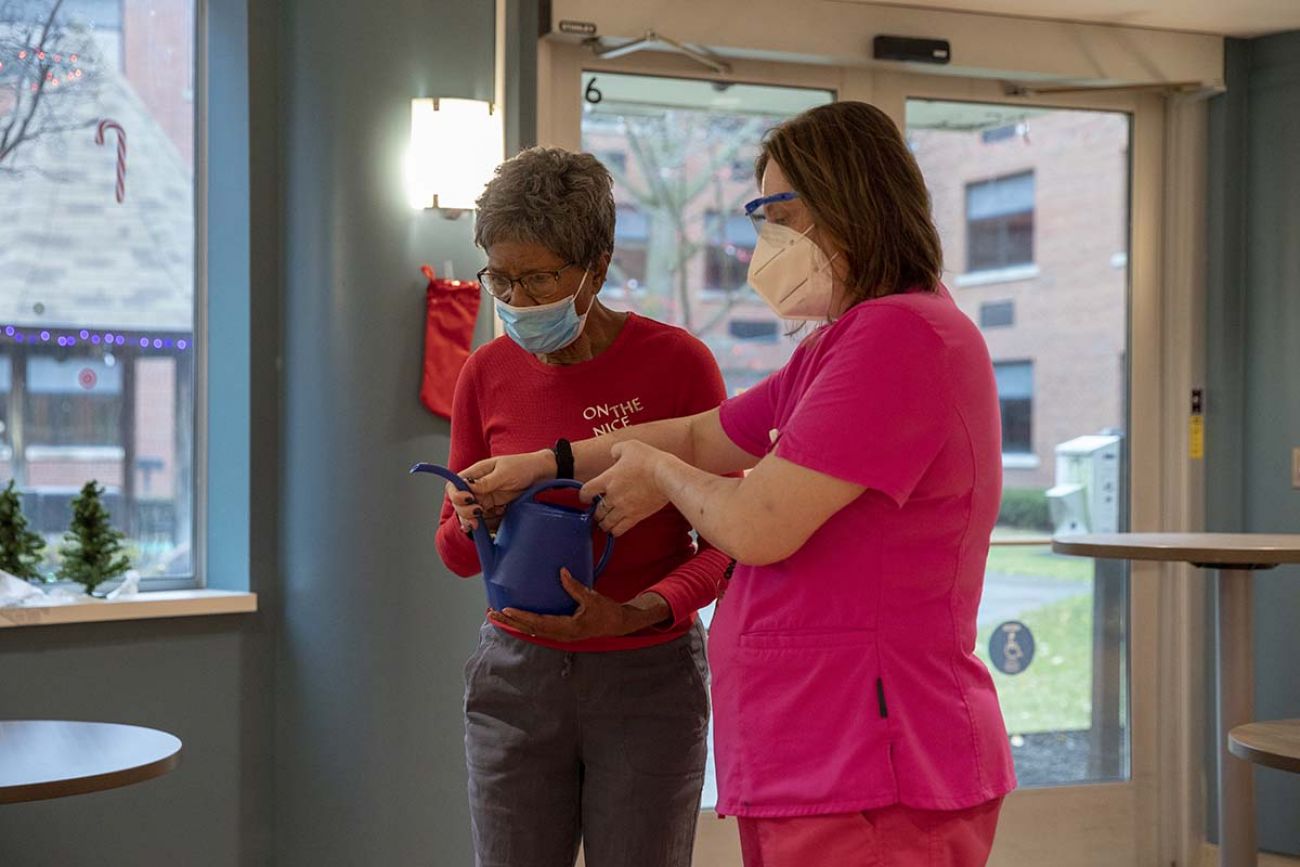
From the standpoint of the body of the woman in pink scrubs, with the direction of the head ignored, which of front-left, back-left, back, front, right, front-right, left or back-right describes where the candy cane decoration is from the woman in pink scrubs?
front-right

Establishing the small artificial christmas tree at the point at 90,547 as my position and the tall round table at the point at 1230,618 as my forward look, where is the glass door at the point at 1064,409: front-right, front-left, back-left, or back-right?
front-left

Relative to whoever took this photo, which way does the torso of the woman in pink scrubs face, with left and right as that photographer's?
facing to the left of the viewer

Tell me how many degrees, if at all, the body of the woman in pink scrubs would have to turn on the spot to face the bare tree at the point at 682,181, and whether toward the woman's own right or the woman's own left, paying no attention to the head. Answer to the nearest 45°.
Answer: approximately 90° to the woman's own right

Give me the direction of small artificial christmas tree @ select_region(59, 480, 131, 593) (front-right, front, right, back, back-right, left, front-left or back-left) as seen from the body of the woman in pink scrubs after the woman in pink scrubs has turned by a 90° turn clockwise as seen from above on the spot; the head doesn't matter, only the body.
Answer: front-left

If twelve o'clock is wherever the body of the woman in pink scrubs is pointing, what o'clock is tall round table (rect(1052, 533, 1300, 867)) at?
The tall round table is roughly at 4 o'clock from the woman in pink scrubs.

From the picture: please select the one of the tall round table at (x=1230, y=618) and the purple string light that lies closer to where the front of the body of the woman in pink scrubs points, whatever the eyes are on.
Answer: the purple string light

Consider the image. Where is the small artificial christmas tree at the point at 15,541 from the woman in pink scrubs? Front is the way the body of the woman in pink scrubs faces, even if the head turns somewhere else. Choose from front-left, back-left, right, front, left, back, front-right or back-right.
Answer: front-right

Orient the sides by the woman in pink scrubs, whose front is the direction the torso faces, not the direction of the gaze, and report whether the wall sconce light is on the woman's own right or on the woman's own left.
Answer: on the woman's own right

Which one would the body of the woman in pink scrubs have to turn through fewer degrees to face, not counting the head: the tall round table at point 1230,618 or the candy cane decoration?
the candy cane decoration

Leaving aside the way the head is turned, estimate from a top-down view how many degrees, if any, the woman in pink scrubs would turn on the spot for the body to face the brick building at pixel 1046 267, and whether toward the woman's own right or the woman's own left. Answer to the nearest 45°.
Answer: approximately 90° to the woman's own right
